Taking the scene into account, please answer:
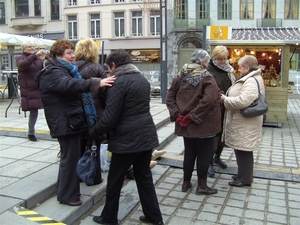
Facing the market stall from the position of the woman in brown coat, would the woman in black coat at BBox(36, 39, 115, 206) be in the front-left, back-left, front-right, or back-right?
back-left

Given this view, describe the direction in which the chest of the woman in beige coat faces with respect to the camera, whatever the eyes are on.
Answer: to the viewer's left

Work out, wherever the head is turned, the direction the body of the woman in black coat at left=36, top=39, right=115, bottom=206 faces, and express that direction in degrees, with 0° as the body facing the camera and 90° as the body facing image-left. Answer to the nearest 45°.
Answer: approximately 270°

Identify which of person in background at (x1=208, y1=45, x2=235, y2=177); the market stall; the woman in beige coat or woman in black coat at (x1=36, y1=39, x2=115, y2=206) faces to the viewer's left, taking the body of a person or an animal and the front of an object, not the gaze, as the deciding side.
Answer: the woman in beige coat

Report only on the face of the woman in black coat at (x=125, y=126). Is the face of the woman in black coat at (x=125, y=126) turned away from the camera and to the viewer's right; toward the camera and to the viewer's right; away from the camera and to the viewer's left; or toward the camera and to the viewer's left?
away from the camera and to the viewer's left

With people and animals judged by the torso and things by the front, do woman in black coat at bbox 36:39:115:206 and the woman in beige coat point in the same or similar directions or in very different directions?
very different directions

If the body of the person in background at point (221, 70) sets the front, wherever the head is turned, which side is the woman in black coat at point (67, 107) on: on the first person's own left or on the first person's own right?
on the first person's own right
